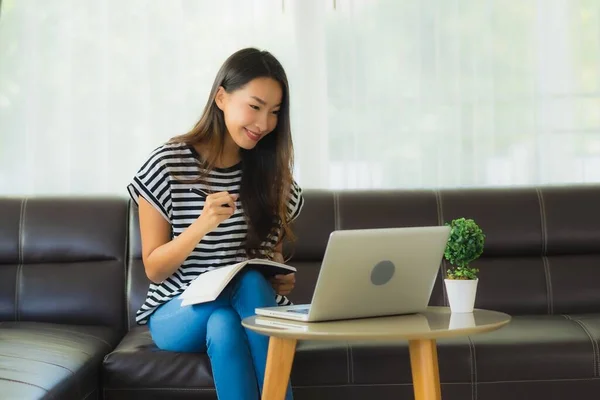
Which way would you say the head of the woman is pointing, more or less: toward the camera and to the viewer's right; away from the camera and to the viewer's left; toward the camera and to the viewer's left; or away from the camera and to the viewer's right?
toward the camera and to the viewer's right

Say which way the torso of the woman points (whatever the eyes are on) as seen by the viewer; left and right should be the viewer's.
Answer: facing the viewer and to the right of the viewer

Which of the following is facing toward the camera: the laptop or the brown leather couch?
the brown leather couch

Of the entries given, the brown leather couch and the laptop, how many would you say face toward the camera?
1

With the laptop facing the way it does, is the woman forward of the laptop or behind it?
forward

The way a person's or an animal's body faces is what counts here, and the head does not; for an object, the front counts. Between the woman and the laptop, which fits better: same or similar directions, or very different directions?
very different directions

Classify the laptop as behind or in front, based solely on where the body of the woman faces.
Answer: in front

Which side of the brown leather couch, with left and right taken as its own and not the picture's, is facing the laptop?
front

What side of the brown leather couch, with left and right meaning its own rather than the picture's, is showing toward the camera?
front

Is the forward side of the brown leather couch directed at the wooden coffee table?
yes

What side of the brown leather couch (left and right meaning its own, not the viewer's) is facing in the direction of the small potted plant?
front

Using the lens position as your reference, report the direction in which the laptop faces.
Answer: facing away from the viewer and to the left of the viewer
